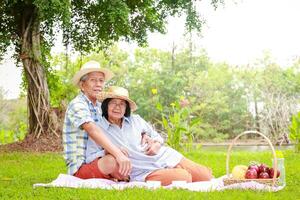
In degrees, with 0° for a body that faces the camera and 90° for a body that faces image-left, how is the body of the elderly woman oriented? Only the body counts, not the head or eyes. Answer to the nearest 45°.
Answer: approximately 0°

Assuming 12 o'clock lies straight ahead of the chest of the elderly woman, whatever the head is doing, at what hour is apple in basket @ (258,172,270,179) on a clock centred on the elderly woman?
The apple in basket is roughly at 9 o'clock from the elderly woman.
